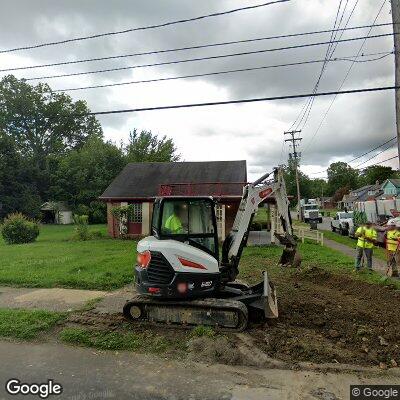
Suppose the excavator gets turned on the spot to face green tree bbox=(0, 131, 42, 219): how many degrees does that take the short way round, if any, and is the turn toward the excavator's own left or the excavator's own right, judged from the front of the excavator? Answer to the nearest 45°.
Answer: approximately 135° to the excavator's own left

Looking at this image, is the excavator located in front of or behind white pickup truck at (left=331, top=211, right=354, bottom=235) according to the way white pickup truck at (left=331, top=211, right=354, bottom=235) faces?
in front

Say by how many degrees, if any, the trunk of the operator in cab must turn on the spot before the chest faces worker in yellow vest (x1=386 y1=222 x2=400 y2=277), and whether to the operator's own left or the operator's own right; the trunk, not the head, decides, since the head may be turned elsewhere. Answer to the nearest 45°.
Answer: approximately 45° to the operator's own left

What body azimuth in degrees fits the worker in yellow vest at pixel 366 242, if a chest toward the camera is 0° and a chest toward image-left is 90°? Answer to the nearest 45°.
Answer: approximately 0°

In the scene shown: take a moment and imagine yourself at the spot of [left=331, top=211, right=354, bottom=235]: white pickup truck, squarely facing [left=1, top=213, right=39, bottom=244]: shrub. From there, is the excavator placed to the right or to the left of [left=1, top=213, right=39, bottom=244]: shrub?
left

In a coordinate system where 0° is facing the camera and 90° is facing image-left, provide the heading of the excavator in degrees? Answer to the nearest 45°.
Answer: approximately 270°

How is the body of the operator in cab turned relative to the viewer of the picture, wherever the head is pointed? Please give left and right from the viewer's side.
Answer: facing to the right of the viewer

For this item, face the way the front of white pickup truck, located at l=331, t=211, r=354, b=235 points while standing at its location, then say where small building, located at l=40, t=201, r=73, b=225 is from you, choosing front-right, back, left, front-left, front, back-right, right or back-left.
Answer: front-right
